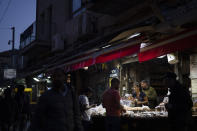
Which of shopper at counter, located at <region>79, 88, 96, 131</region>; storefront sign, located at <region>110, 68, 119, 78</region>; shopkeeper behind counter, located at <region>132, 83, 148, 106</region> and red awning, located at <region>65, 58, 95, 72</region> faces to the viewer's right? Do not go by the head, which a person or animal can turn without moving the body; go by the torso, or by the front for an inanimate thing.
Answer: the shopper at counter

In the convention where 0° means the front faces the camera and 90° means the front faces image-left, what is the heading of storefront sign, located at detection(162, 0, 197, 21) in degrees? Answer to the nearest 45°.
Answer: approximately 45°

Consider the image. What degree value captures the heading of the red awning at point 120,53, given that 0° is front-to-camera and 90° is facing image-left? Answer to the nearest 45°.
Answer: approximately 45°
